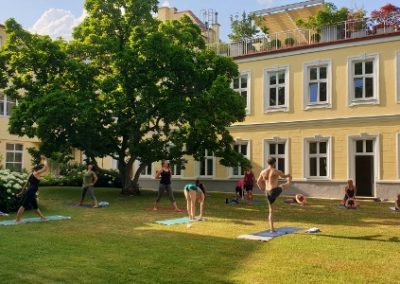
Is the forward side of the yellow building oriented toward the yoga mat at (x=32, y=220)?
yes

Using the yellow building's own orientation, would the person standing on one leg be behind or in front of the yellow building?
in front

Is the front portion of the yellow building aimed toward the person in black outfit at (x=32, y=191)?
yes

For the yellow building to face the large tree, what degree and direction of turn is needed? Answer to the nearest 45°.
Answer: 0° — it already faces it

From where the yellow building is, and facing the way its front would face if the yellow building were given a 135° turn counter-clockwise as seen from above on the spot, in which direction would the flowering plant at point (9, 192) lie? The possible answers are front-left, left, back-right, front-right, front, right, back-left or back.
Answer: back-right

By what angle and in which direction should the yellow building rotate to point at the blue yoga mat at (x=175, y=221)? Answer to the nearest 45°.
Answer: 0° — it already faces it

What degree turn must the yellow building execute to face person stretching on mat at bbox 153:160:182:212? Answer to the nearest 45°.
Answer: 0° — it already faces them

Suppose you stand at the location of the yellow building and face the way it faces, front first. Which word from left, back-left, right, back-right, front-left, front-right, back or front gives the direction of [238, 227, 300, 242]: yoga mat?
front-left

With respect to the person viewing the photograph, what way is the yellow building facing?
facing the viewer and to the left of the viewer

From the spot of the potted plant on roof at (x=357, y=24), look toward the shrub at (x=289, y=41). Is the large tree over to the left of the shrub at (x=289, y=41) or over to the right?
left
